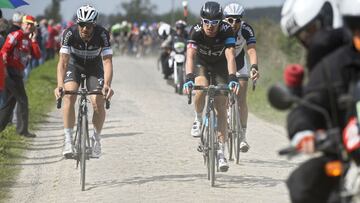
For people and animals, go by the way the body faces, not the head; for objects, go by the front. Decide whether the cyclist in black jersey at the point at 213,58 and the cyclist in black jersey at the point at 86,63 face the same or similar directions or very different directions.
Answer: same or similar directions

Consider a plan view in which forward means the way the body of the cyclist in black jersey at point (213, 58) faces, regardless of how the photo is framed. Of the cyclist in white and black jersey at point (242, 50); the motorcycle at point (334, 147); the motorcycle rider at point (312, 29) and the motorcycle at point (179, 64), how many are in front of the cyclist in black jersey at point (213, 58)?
2

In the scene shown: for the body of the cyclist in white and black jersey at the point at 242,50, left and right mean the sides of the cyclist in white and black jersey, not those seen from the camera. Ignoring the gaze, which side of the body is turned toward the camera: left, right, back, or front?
front

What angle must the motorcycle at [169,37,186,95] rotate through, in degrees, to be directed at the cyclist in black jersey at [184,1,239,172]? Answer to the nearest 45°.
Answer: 0° — it already faces them

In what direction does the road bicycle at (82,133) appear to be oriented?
toward the camera

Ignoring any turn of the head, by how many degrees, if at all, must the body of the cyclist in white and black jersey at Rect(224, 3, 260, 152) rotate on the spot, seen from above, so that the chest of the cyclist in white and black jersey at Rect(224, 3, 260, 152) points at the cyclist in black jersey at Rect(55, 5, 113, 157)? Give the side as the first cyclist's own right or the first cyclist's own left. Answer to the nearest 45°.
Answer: approximately 45° to the first cyclist's own right

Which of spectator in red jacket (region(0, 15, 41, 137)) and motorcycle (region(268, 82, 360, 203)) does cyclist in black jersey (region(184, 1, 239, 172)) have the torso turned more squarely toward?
the motorcycle

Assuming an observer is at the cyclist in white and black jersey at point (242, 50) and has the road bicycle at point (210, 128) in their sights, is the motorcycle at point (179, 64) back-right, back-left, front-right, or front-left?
back-right

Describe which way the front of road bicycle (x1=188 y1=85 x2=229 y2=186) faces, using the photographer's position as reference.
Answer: facing the viewer

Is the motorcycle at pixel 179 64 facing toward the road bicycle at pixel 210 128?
yes

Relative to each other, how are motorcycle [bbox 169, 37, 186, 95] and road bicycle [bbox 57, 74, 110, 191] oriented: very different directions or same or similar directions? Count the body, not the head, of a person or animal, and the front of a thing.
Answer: same or similar directions

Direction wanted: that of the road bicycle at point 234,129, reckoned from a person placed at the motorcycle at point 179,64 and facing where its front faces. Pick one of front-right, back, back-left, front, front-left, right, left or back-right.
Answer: front

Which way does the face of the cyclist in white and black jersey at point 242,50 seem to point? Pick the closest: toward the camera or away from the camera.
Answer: toward the camera

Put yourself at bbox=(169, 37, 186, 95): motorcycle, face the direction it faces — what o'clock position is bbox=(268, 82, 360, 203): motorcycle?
bbox=(268, 82, 360, 203): motorcycle is roughly at 12 o'clock from bbox=(169, 37, 186, 95): motorcycle.

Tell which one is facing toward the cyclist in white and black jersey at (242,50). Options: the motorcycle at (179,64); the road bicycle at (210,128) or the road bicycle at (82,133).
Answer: the motorcycle

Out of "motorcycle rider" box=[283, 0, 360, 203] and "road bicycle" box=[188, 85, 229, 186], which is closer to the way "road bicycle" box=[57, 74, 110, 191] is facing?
the motorcycle rider

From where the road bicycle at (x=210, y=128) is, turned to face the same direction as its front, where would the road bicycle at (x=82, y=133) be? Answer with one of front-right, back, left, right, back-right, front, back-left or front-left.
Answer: right

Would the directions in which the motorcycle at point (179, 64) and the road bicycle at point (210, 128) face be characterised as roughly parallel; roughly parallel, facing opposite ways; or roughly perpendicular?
roughly parallel

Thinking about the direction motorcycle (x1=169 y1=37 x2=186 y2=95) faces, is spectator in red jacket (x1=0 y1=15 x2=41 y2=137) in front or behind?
in front
